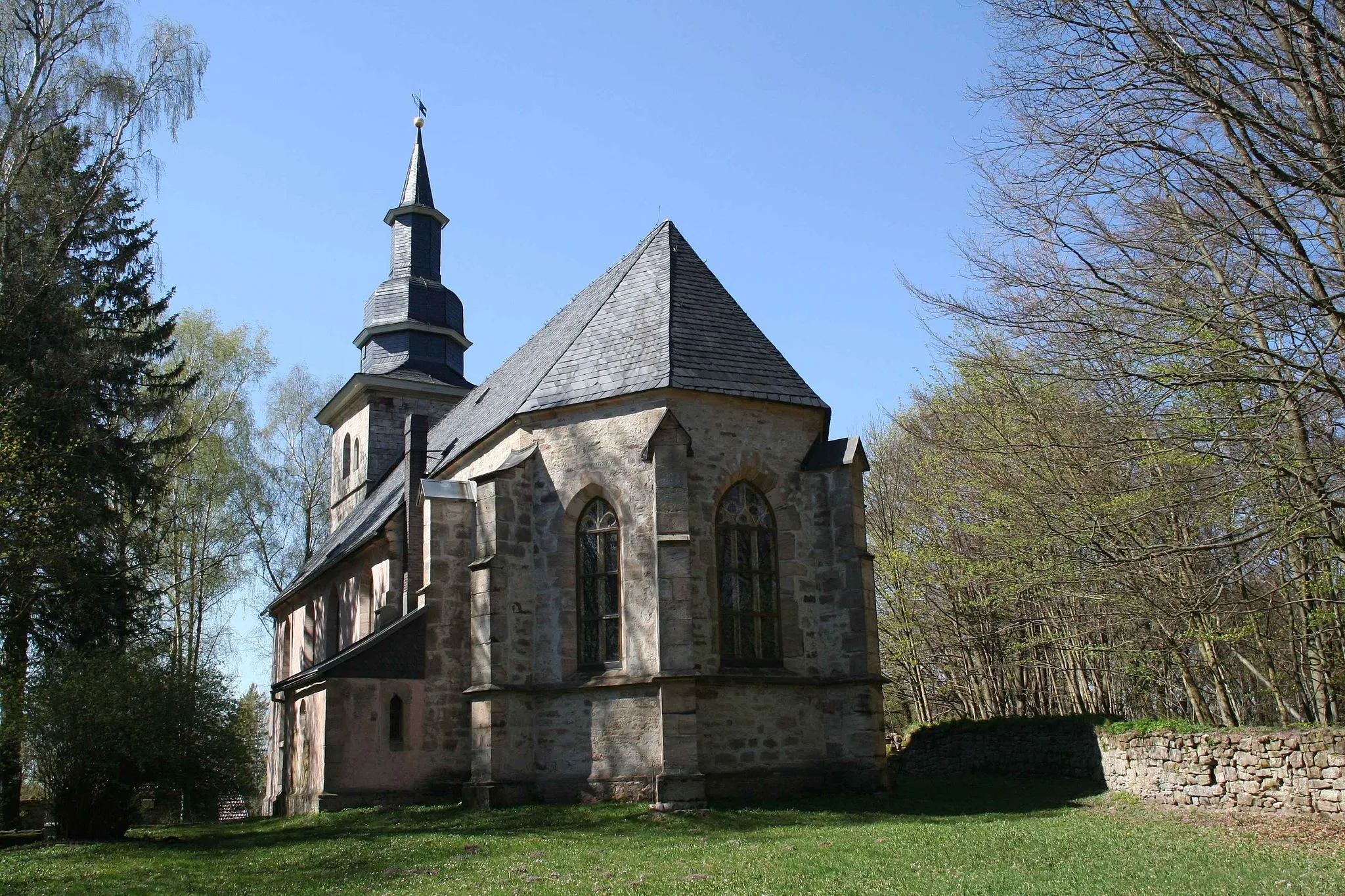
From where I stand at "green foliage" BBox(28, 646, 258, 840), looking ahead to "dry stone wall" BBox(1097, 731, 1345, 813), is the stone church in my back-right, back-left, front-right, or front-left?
front-left

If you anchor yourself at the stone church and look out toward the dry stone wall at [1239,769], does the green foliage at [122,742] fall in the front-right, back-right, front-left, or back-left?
back-right

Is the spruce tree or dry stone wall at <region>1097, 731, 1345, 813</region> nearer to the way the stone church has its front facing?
the spruce tree

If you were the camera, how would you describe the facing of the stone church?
facing away from the viewer and to the left of the viewer

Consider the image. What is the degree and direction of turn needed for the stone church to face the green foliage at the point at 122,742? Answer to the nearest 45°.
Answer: approximately 45° to its left

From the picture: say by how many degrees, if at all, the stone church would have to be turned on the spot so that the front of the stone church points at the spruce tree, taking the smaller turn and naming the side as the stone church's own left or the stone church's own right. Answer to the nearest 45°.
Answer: approximately 45° to the stone church's own left

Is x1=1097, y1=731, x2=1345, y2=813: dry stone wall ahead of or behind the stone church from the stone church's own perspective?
behind
